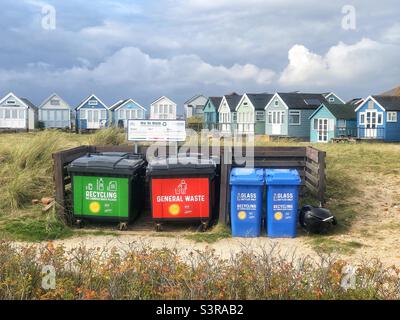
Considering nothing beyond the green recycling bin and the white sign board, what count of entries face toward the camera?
2

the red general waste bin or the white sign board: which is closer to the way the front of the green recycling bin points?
the red general waste bin

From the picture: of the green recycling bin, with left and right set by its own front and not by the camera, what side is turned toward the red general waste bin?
left

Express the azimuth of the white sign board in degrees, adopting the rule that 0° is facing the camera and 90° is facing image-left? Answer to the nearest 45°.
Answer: approximately 0°

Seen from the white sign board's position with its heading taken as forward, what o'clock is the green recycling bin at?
The green recycling bin is roughly at 1 o'clock from the white sign board.

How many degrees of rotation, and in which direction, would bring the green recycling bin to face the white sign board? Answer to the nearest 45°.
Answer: approximately 135° to its left
